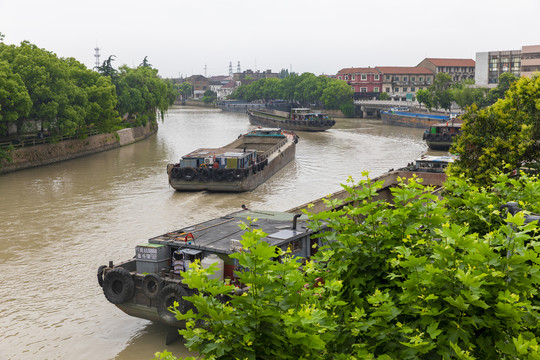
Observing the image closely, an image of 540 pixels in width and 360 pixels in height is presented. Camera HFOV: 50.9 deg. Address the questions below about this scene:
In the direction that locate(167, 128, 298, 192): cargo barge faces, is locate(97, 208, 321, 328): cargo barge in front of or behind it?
behind

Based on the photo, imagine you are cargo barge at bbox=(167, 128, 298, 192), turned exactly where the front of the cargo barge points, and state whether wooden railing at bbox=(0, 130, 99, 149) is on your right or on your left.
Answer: on your left

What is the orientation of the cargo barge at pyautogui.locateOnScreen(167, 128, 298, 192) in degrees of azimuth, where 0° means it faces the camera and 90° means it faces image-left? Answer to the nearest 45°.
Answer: approximately 225°

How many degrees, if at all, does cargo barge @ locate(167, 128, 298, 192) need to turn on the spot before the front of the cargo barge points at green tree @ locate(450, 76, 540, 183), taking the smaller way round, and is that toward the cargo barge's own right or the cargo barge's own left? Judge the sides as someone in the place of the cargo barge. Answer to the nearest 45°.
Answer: approximately 90° to the cargo barge's own right

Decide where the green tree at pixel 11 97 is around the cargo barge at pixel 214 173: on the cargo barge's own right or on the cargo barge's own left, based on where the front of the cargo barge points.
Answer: on the cargo barge's own left
